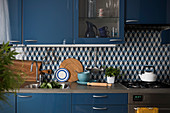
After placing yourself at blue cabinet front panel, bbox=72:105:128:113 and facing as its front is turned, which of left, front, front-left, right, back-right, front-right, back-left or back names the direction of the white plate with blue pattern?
back-right

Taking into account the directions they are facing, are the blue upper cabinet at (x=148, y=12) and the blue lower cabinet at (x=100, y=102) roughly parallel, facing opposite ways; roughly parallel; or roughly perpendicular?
roughly parallel

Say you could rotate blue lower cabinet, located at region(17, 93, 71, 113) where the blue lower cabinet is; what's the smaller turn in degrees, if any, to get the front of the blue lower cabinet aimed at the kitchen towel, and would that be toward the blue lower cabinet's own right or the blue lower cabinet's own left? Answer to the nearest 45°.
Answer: approximately 90° to the blue lower cabinet's own left

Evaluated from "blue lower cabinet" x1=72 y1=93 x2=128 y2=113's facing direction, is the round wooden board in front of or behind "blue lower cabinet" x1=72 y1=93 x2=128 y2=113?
behind

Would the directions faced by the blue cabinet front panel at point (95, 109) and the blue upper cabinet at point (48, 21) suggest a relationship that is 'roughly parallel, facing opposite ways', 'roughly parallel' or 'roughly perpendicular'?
roughly parallel

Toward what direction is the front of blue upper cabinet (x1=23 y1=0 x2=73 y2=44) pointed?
toward the camera

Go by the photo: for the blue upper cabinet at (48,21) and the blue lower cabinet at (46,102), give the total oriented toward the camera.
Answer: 2

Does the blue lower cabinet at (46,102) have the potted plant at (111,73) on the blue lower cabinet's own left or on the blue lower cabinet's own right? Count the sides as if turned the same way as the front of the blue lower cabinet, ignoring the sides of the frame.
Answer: on the blue lower cabinet's own left

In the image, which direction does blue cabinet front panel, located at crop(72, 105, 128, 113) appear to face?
toward the camera

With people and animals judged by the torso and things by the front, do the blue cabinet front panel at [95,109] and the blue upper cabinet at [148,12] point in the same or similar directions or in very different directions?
same or similar directions

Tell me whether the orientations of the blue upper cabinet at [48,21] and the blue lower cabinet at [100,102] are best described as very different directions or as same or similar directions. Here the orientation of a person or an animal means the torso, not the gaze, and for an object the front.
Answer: same or similar directions
